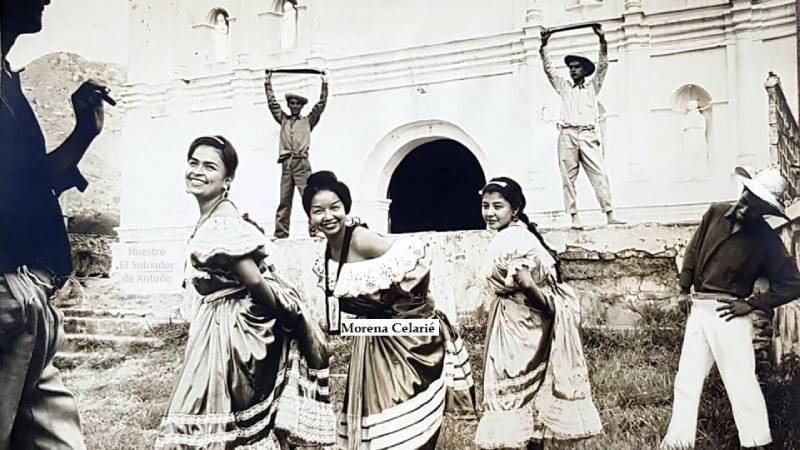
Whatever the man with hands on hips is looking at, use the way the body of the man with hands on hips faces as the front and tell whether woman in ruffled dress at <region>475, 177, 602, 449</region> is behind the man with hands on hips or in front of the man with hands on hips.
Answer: in front

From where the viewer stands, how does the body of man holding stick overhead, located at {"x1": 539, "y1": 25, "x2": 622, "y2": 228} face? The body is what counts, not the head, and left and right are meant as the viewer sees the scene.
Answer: facing the viewer

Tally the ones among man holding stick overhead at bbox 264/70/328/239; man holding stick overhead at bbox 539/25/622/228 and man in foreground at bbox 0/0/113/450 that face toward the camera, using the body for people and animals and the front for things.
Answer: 2

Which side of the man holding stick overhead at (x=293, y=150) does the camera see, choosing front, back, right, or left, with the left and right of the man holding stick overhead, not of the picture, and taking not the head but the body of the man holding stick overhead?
front

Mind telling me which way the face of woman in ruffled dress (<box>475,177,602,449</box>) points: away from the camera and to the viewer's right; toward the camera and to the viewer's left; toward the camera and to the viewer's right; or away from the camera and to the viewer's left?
toward the camera and to the viewer's left

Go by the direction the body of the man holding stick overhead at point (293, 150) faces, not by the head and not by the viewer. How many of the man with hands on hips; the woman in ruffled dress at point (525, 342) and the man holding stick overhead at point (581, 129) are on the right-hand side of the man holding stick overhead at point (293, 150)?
0

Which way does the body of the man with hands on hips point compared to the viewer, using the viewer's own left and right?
facing the viewer and to the left of the viewer

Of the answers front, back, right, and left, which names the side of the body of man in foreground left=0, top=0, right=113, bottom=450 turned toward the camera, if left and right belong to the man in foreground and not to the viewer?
right

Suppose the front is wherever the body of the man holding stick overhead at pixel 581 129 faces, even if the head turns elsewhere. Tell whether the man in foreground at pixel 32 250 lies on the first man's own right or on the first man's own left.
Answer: on the first man's own right

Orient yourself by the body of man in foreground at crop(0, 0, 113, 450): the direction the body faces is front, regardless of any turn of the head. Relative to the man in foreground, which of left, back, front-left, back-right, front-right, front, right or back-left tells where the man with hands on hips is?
front-left

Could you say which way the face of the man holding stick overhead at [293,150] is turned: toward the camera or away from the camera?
toward the camera

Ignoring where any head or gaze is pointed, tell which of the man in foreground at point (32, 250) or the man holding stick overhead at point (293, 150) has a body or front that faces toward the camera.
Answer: the man holding stick overhead

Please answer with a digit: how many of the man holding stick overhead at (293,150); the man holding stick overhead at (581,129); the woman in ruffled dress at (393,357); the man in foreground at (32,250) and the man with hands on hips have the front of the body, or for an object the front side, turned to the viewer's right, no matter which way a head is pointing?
1

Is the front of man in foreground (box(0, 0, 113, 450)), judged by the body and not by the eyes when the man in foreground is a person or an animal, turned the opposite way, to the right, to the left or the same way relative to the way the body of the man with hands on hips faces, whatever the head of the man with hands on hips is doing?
the opposite way

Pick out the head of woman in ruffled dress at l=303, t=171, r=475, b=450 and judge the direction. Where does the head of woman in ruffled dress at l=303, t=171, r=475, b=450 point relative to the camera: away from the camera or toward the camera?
toward the camera

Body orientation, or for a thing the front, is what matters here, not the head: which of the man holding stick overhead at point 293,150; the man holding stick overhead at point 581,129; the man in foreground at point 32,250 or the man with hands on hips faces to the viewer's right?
the man in foreground
